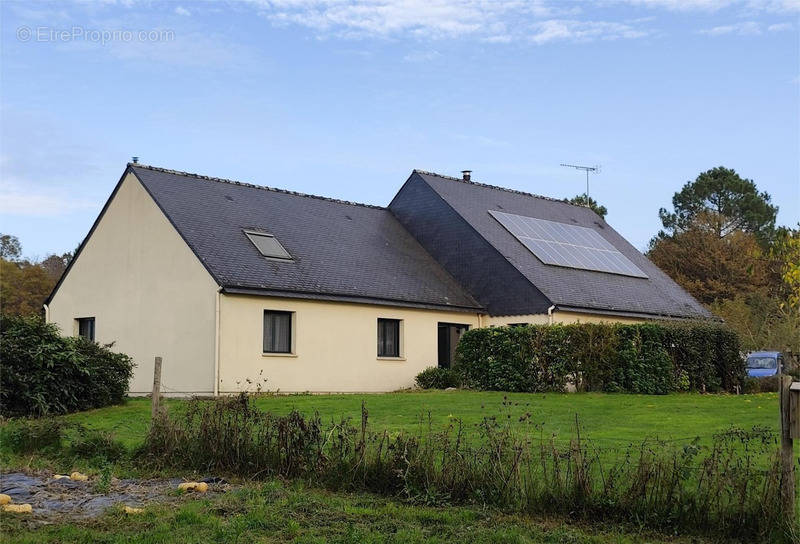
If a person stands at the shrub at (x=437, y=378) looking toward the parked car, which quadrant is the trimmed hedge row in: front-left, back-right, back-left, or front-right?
front-right

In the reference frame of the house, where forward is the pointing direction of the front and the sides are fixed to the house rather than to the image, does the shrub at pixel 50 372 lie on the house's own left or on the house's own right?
on the house's own right

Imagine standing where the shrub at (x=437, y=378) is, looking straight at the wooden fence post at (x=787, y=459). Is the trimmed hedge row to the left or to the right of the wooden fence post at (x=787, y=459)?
left

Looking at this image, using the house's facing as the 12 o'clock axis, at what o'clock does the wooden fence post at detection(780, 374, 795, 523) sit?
The wooden fence post is roughly at 1 o'clock from the house.

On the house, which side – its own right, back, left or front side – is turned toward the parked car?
left

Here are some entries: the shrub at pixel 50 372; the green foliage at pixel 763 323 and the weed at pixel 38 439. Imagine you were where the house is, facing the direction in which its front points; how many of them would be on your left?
1

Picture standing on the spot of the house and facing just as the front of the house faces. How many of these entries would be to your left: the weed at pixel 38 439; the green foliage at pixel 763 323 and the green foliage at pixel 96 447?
1

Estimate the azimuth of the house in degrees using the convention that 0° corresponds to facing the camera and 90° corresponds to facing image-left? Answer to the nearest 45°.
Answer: approximately 315°

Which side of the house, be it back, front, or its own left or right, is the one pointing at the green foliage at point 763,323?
left

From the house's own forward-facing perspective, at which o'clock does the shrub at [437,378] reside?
The shrub is roughly at 11 o'clock from the house.

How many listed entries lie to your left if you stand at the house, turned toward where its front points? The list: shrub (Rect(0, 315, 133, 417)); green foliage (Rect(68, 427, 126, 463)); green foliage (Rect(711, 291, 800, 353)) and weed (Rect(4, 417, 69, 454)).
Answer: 1

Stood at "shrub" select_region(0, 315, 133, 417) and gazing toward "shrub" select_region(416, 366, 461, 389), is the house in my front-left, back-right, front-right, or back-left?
front-left
